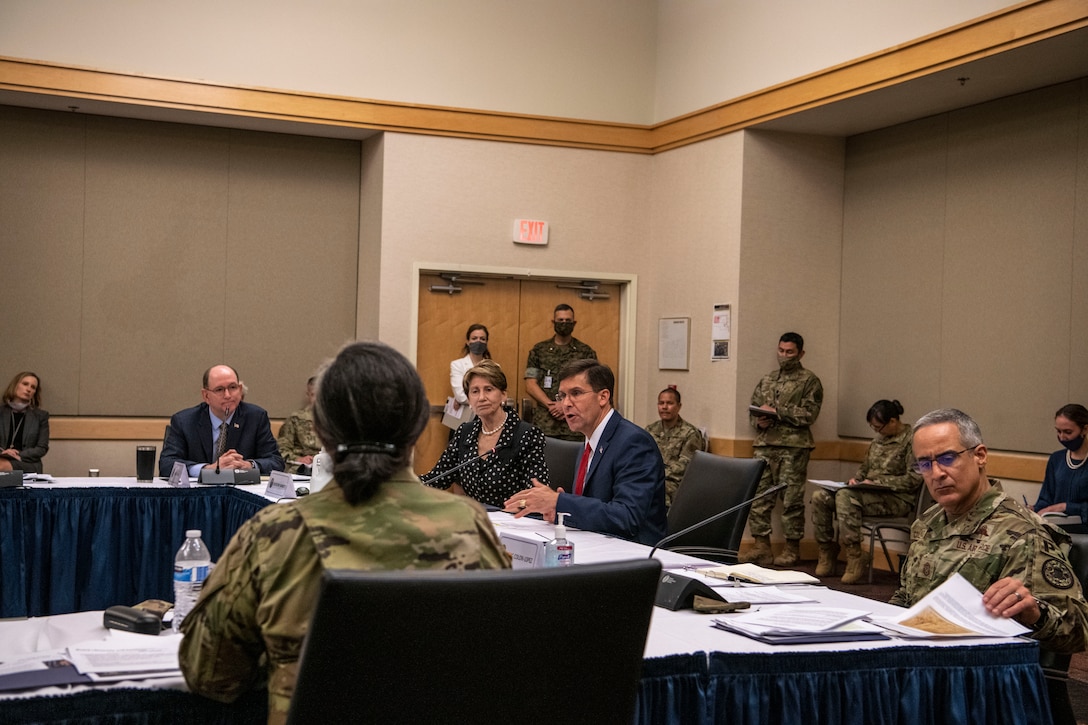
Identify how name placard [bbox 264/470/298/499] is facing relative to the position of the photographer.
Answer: facing the viewer

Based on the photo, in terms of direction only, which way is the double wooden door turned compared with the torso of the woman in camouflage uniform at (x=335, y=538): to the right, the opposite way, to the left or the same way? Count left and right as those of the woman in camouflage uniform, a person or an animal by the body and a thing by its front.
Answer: the opposite way

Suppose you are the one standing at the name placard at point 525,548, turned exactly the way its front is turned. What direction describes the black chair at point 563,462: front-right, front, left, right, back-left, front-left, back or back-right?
back-right

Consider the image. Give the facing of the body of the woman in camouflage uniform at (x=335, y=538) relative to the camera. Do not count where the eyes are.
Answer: away from the camera

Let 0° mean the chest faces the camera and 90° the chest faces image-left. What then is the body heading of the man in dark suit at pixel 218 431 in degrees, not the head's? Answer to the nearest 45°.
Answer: approximately 0°

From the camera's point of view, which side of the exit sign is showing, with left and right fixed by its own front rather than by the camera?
front

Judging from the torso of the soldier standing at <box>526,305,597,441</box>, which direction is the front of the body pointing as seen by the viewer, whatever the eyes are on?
toward the camera

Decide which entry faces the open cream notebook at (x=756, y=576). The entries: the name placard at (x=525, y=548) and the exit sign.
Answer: the exit sign

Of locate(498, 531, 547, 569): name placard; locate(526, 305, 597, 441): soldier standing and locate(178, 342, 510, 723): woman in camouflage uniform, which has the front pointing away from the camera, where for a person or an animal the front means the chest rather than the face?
the woman in camouflage uniform

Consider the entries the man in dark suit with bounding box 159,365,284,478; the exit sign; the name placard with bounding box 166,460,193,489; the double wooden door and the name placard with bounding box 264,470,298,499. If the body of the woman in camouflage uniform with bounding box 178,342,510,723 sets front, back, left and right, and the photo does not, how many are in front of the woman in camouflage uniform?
5

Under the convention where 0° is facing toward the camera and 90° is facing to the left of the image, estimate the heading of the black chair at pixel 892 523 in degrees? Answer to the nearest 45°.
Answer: approximately 90°

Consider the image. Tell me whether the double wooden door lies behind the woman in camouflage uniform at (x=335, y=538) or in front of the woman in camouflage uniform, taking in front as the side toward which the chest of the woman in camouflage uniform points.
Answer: in front

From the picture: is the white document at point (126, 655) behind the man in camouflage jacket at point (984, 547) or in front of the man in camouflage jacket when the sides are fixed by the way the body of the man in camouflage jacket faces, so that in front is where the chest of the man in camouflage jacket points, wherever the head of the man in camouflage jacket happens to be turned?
in front

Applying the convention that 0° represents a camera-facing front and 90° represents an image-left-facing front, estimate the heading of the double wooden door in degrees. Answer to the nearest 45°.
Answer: approximately 0°
